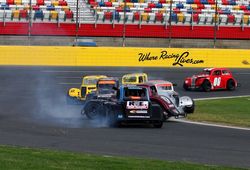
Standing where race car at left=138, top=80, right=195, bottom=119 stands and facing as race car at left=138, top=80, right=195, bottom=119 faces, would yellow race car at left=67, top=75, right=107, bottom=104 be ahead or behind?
behind

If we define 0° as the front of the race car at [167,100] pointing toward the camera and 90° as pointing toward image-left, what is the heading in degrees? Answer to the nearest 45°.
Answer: approximately 315°
